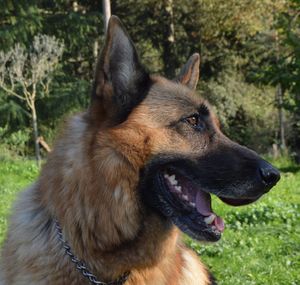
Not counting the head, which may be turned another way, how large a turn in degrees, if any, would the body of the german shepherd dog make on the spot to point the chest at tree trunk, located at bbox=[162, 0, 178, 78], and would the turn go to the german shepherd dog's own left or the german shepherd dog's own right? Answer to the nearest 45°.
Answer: approximately 90° to the german shepherd dog's own left

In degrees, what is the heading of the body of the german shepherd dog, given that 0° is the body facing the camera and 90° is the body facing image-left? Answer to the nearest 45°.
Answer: approximately 270°

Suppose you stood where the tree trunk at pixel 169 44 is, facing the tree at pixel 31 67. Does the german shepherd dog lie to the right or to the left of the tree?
left

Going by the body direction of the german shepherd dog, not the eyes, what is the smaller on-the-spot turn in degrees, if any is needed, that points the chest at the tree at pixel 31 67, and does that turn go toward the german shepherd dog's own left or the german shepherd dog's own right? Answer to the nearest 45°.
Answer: approximately 90° to the german shepherd dog's own left
